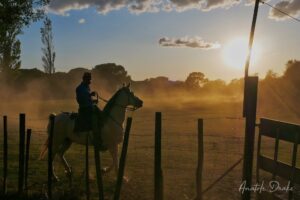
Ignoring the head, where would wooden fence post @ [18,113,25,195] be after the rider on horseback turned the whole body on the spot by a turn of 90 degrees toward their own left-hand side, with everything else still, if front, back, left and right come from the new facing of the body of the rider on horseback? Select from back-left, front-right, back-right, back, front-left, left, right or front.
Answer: back-left

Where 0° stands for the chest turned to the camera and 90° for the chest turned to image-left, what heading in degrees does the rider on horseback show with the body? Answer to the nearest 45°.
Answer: approximately 270°

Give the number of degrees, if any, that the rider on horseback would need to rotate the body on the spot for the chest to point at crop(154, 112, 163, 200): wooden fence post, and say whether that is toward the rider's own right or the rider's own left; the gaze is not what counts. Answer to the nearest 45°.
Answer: approximately 90° to the rider's own right

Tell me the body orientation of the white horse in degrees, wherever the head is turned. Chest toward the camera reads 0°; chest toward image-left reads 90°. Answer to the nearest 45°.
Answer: approximately 270°

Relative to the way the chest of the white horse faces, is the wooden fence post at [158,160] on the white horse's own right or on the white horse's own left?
on the white horse's own right

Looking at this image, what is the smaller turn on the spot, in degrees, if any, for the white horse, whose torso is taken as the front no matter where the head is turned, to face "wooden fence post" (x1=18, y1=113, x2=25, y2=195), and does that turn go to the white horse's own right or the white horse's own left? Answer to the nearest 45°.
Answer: approximately 135° to the white horse's own right
